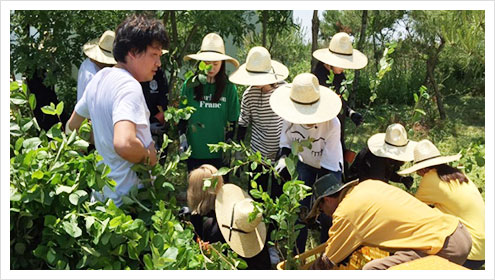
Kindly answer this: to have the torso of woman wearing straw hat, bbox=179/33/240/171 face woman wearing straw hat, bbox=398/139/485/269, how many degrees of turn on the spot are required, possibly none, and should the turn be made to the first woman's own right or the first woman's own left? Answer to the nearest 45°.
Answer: approximately 45° to the first woman's own left

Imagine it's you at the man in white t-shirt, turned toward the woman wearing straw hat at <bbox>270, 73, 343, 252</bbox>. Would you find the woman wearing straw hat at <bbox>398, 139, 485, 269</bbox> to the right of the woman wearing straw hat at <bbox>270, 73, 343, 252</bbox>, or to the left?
right

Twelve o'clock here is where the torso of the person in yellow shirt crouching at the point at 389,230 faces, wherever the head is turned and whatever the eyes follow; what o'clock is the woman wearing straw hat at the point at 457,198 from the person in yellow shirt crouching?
The woman wearing straw hat is roughly at 4 o'clock from the person in yellow shirt crouching.

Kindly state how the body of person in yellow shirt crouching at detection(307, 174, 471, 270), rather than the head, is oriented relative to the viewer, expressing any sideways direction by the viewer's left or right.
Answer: facing to the left of the viewer

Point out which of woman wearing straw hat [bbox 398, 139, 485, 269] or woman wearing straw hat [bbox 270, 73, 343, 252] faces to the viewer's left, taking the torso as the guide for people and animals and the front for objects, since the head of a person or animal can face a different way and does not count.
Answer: woman wearing straw hat [bbox 398, 139, 485, 269]

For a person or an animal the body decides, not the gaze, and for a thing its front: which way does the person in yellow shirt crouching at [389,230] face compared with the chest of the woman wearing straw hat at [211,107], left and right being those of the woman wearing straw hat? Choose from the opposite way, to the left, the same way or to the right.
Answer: to the right

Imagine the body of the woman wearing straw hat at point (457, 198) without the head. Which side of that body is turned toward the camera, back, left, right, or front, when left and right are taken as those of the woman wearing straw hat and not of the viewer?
left

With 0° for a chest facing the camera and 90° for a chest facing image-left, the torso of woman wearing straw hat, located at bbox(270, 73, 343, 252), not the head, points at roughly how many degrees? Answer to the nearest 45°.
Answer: approximately 0°

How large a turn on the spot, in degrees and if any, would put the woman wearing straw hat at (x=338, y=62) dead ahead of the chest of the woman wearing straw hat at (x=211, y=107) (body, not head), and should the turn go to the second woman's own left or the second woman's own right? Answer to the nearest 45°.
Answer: approximately 135° to the second woman's own left
